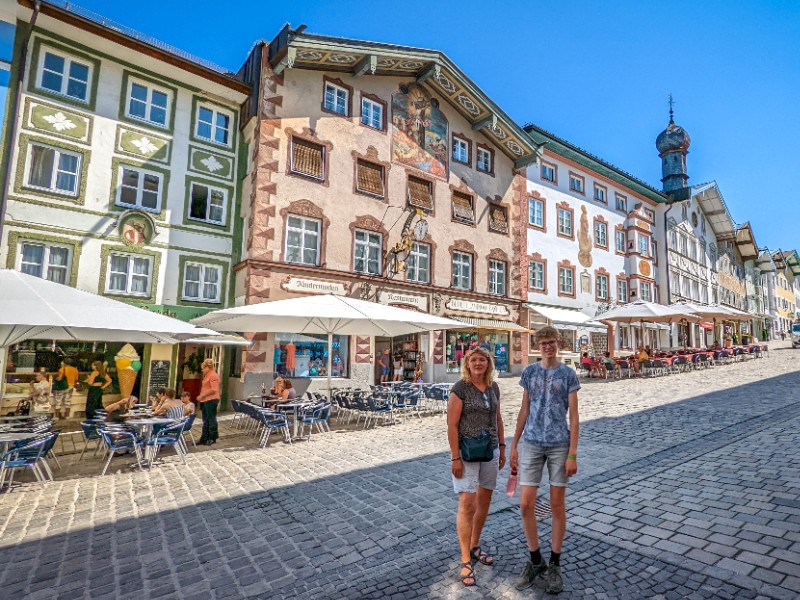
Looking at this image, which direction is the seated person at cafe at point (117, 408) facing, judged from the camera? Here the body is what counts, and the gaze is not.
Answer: to the viewer's right

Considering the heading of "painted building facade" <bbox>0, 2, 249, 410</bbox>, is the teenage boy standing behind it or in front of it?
in front

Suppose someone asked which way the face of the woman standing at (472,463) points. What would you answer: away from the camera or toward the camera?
toward the camera

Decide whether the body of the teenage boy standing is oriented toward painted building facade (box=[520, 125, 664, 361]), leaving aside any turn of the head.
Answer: no

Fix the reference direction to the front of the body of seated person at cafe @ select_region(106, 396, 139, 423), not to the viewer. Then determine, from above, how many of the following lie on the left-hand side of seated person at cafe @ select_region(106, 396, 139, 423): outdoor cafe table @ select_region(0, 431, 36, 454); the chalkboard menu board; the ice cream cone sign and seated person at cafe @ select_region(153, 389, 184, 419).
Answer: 2

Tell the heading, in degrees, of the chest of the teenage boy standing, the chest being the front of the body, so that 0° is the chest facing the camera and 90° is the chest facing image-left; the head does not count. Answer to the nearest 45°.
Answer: approximately 0°

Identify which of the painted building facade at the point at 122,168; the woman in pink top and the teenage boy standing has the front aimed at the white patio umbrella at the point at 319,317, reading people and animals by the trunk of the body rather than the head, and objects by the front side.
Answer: the painted building facade

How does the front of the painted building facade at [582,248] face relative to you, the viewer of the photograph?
facing the viewer and to the right of the viewer

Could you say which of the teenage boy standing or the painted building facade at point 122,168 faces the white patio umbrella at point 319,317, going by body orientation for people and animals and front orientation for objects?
the painted building facade

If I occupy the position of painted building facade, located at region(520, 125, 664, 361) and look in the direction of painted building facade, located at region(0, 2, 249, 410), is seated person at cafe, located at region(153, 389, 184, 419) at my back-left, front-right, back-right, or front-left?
front-left

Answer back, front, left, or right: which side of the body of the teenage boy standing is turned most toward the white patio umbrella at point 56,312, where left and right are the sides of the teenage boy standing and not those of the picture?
right

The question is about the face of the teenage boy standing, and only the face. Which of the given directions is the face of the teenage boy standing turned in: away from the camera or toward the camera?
toward the camera
